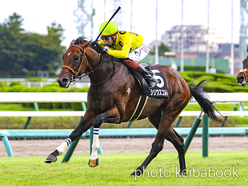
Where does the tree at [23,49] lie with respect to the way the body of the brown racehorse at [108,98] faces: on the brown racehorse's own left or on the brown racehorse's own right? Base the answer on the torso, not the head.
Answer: on the brown racehorse's own right

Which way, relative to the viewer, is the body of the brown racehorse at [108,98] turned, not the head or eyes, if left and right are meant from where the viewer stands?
facing the viewer and to the left of the viewer
